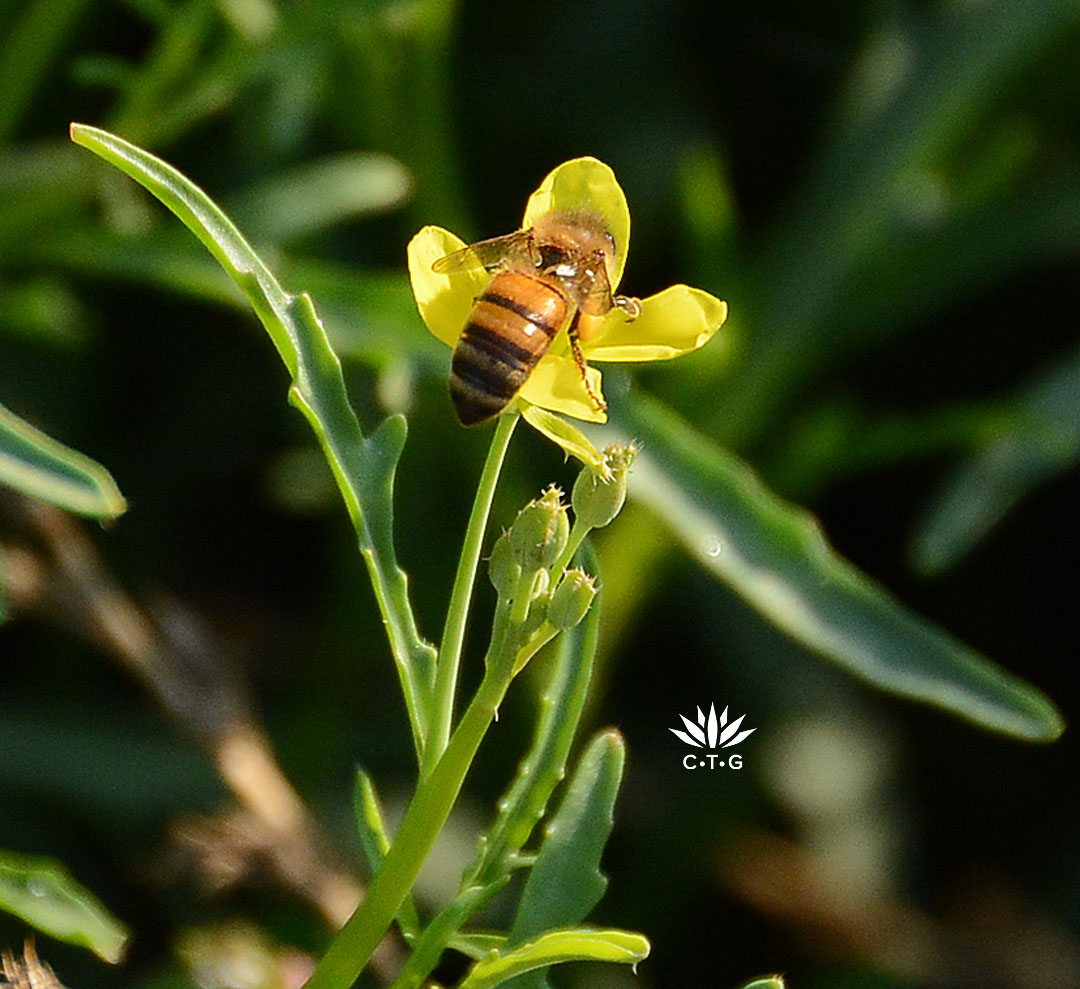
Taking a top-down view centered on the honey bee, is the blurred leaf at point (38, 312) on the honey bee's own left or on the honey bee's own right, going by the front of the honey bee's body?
on the honey bee's own left

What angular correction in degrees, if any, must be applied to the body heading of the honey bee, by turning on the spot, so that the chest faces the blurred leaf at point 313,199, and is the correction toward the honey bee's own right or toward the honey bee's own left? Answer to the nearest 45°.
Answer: approximately 90° to the honey bee's own left

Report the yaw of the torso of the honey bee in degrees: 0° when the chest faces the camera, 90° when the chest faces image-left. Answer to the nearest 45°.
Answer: approximately 225°

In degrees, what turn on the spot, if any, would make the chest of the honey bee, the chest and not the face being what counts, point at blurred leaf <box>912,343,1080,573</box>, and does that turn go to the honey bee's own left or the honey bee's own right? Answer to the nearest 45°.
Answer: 0° — it already faces it

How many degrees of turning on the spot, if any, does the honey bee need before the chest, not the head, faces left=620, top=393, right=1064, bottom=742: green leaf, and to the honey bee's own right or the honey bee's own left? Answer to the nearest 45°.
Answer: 0° — it already faces it
